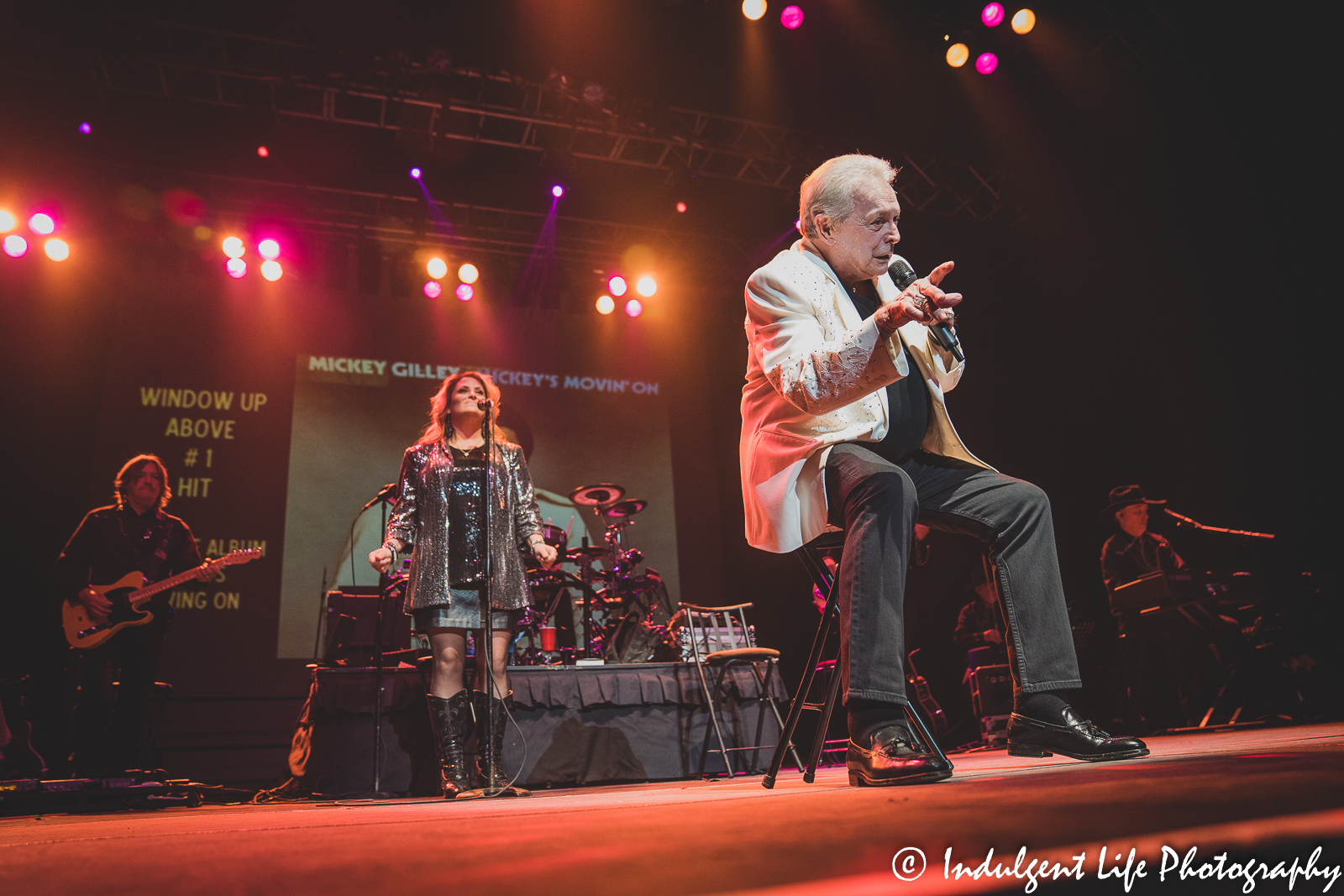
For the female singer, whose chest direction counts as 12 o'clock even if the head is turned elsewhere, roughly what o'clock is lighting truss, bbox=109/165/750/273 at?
The lighting truss is roughly at 6 o'clock from the female singer.

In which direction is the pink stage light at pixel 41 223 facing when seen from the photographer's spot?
facing the viewer

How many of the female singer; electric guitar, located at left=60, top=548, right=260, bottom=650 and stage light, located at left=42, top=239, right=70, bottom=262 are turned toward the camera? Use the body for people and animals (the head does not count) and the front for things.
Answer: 3

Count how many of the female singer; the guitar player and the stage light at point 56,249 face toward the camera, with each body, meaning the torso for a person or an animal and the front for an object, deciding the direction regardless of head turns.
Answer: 3

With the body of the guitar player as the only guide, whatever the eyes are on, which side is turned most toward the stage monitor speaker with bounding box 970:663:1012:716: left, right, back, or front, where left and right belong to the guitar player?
left

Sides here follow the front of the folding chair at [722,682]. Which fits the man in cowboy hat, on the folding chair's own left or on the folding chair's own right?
on the folding chair's own left

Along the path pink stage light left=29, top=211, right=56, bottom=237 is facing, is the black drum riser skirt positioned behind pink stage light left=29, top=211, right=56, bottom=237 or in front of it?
in front

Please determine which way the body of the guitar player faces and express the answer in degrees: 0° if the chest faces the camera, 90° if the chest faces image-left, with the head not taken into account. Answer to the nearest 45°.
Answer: approximately 0°

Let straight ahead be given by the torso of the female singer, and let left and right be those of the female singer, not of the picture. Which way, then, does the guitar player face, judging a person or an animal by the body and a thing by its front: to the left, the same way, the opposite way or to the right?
the same way

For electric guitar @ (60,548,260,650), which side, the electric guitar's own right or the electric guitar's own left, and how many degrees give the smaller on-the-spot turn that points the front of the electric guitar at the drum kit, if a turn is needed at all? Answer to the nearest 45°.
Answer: approximately 90° to the electric guitar's own left

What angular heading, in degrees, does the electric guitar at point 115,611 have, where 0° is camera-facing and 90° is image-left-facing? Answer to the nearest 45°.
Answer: approximately 0°

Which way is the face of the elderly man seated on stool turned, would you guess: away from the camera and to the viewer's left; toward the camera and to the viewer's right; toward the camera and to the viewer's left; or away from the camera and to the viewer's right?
toward the camera and to the viewer's right

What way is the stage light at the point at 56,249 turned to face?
toward the camera

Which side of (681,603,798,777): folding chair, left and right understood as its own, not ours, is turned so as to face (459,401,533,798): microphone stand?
right

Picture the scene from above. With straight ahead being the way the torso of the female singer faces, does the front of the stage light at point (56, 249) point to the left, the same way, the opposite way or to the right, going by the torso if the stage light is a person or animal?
the same way
